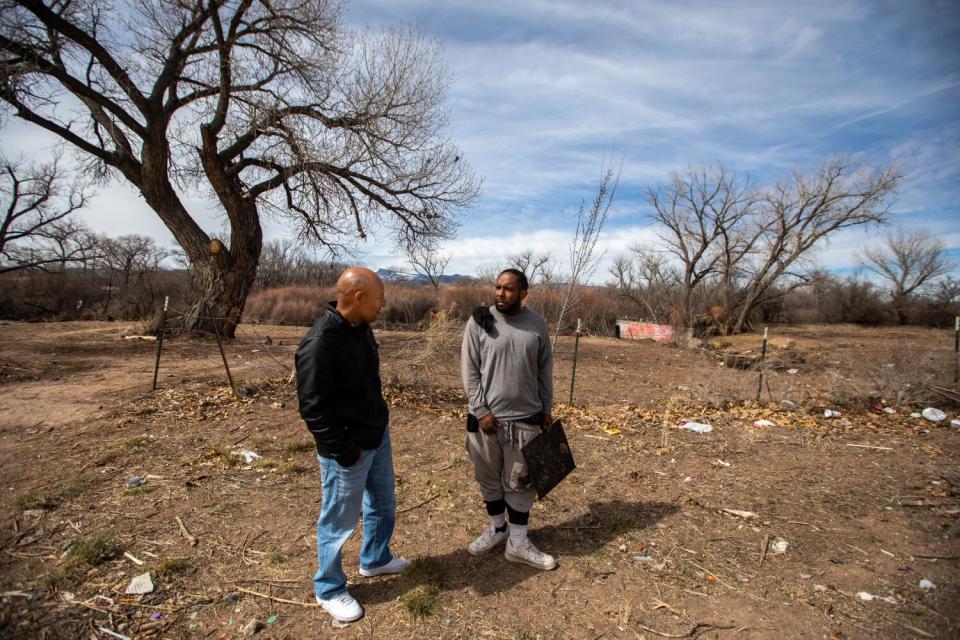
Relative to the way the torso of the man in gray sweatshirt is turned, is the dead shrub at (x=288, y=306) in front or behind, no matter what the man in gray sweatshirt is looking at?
behind

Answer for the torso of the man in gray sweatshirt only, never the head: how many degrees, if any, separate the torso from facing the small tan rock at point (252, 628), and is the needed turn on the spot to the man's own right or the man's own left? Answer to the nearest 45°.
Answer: approximately 45° to the man's own right

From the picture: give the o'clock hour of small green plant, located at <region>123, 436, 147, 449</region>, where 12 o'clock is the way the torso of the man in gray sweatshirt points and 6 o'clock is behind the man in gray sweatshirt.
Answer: The small green plant is roughly at 4 o'clock from the man in gray sweatshirt.

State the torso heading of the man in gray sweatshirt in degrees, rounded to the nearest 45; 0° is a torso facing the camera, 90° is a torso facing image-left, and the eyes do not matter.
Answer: approximately 0°

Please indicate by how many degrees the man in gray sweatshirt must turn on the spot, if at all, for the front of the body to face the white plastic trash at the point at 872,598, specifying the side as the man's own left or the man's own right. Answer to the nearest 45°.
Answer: approximately 90° to the man's own left

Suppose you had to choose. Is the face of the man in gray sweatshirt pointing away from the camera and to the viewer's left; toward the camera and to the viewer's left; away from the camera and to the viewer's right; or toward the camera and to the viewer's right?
toward the camera and to the viewer's left

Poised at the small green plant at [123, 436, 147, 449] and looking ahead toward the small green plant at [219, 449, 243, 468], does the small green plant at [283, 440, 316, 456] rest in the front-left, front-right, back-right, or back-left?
front-left

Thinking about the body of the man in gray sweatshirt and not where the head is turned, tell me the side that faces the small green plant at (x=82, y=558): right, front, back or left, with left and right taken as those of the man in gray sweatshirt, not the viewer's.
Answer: right

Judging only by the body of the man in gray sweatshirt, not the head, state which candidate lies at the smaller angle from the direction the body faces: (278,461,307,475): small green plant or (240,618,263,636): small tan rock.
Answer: the small tan rock

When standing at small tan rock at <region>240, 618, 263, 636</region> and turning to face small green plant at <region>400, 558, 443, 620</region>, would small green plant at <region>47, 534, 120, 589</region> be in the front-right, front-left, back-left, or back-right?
back-left

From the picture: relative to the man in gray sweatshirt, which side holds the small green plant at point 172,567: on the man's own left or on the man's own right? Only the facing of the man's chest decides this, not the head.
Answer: on the man's own right
